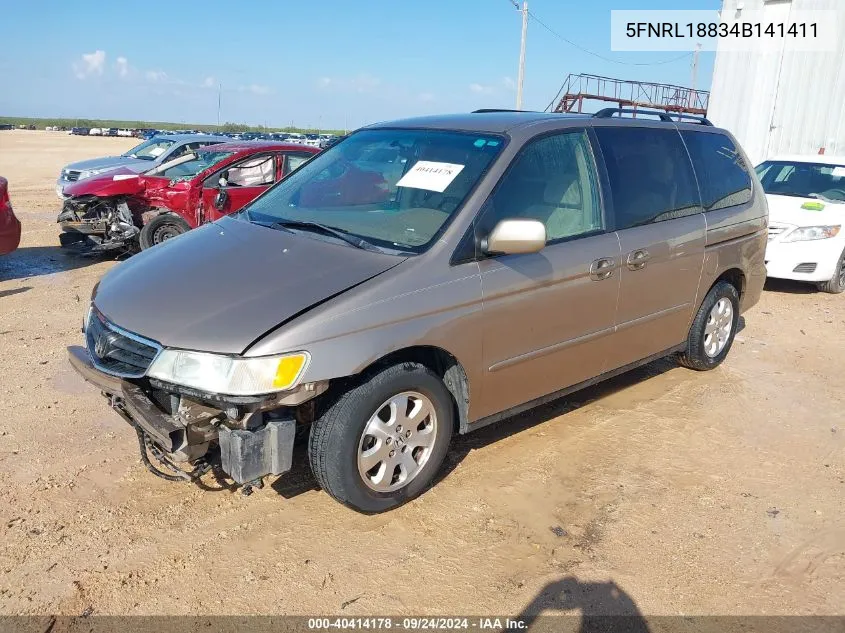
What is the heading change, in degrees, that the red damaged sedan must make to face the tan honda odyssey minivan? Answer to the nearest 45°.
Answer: approximately 45° to its left

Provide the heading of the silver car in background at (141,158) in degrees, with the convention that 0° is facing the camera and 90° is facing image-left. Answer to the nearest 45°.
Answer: approximately 45°

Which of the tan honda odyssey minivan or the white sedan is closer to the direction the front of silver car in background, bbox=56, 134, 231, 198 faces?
the tan honda odyssey minivan

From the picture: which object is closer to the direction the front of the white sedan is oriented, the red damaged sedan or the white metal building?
the red damaged sedan

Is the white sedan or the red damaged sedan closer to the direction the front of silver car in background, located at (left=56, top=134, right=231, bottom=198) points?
the red damaged sedan

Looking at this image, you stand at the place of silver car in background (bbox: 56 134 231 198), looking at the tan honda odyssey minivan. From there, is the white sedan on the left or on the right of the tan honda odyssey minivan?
left

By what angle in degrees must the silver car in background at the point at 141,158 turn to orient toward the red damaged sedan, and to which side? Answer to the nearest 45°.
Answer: approximately 45° to its left

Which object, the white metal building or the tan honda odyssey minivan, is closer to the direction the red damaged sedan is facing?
the tan honda odyssey minivan

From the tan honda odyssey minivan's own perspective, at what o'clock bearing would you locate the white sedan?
The white sedan is roughly at 6 o'clock from the tan honda odyssey minivan.
